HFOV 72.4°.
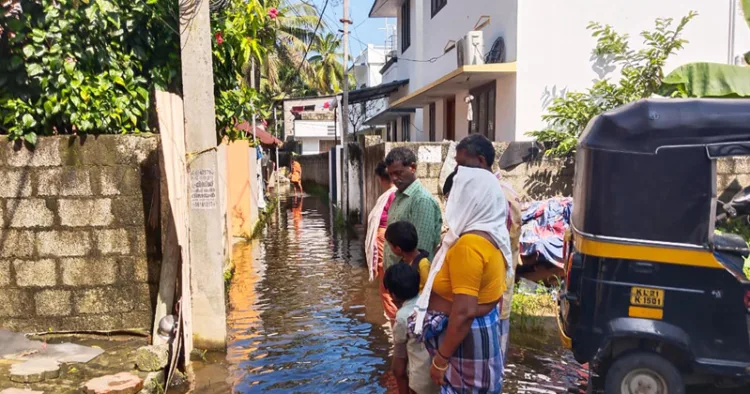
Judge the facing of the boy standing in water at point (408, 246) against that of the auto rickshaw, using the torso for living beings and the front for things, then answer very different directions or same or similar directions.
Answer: very different directions

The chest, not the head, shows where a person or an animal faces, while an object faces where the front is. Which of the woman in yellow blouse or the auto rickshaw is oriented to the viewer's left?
the woman in yellow blouse

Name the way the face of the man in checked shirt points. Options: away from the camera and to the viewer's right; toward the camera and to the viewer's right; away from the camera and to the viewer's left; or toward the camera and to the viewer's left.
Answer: toward the camera and to the viewer's left

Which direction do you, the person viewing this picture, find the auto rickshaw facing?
facing to the right of the viewer

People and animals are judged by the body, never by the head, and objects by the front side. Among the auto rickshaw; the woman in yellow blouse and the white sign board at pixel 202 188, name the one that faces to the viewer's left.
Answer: the woman in yellow blouse

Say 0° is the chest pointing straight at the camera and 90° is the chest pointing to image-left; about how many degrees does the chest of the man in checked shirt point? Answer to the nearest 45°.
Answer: approximately 45°

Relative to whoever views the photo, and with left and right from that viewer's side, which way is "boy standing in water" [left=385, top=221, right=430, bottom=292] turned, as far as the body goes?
facing away from the viewer and to the left of the viewer
